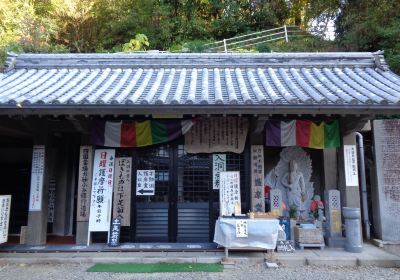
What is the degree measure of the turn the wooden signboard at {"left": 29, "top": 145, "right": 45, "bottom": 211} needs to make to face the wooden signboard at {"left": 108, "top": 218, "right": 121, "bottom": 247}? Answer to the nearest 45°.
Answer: approximately 45° to its left

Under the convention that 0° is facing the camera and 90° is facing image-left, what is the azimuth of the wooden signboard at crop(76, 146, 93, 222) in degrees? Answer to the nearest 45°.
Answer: approximately 0°

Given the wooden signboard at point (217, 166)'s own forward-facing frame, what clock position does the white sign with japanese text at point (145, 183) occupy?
The white sign with japanese text is roughly at 3 o'clock from the wooden signboard.

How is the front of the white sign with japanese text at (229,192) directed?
toward the camera

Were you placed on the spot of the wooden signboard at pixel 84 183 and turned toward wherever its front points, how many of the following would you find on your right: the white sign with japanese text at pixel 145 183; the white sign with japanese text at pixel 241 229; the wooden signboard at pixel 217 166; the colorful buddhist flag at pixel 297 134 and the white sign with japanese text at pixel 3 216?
1

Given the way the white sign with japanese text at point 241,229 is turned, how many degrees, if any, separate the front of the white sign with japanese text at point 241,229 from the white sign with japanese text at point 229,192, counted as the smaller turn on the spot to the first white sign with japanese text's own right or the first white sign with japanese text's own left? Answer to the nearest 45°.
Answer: approximately 180°

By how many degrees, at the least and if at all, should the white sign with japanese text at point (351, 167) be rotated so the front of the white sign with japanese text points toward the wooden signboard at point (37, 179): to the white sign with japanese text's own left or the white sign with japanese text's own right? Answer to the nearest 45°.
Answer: approximately 90° to the white sign with japanese text's own right

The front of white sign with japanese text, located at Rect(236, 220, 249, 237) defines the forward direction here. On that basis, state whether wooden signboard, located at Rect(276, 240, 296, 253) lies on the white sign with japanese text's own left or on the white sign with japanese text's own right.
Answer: on the white sign with japanese text's own left

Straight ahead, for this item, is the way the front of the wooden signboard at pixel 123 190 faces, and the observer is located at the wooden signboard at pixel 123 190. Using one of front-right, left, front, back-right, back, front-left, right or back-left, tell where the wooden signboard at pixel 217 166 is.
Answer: left

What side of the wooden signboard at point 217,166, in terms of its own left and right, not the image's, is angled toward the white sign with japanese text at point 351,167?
left

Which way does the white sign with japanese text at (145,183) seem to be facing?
toward the camera

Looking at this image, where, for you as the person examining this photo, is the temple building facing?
facing the viewer

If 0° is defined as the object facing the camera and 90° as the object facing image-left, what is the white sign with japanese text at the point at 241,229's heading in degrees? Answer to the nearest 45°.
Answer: approximately 0°

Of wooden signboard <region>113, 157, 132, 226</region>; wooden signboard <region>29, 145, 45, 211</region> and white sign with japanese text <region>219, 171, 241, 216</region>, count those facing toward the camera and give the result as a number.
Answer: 3

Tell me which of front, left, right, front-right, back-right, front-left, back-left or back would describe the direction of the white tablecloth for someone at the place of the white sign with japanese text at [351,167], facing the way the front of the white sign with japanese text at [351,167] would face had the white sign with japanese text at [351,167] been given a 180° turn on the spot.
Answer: back-left

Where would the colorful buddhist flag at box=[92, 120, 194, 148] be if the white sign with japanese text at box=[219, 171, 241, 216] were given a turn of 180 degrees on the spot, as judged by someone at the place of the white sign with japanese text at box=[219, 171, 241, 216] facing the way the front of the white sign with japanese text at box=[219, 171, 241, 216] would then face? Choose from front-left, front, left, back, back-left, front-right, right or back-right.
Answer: left
